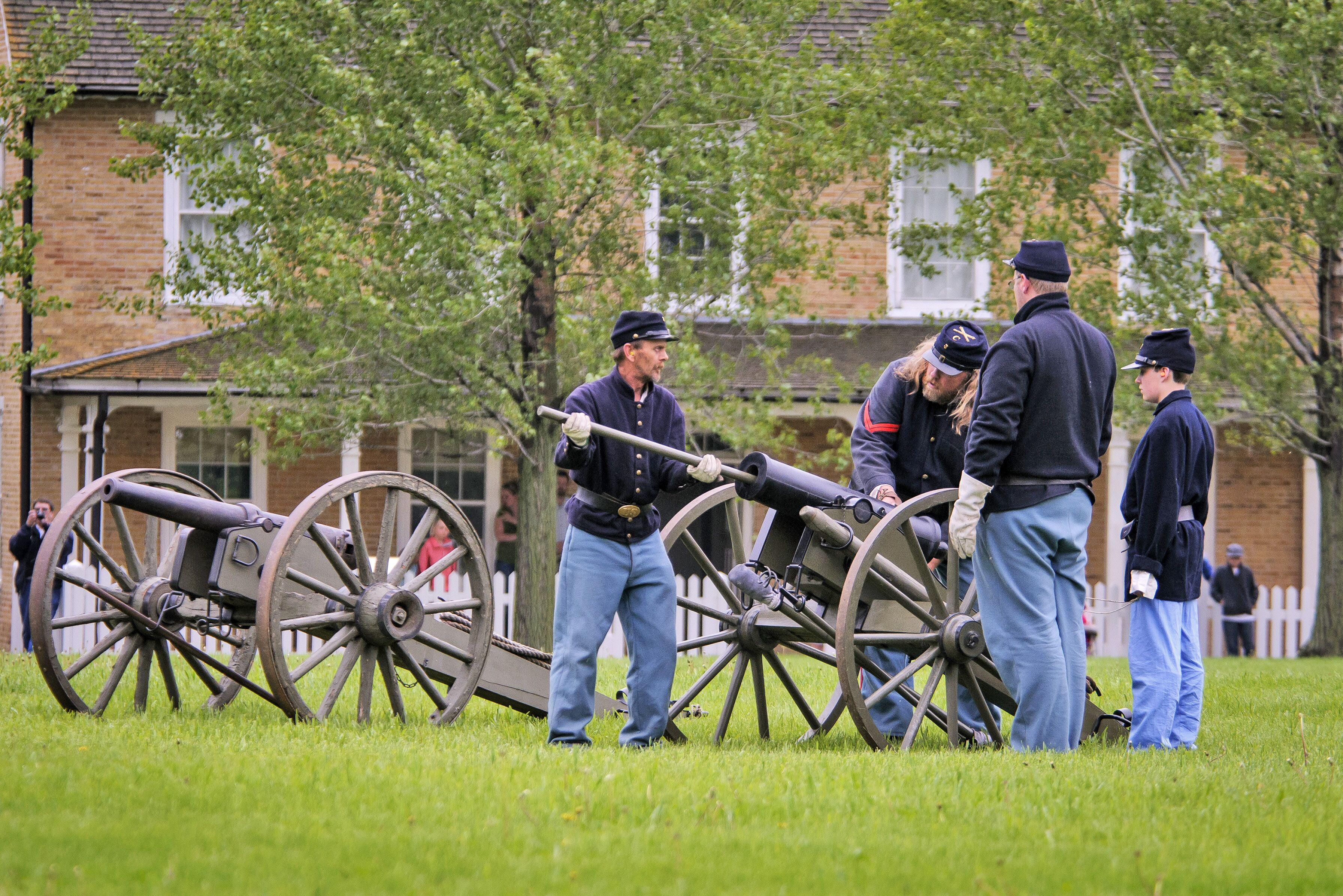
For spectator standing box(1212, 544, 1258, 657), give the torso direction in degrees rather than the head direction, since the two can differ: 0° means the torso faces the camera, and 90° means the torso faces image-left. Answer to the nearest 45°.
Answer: approximately 0°

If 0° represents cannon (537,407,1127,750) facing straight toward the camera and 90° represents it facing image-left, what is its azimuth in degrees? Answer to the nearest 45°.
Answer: approximately 45°

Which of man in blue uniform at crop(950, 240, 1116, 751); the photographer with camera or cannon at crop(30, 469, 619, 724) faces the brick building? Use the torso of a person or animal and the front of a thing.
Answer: the man in blue uniform

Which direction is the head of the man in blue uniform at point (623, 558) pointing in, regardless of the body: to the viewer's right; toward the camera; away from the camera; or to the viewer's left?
to the viewer's right

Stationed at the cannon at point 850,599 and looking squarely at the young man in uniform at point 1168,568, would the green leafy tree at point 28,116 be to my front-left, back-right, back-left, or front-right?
back-left

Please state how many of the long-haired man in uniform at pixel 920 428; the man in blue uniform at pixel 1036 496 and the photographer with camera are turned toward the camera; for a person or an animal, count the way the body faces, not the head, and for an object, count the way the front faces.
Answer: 2

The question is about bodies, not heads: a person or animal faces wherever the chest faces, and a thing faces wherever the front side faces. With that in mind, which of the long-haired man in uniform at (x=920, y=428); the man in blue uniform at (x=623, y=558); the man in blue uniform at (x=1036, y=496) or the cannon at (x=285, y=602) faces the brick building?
the man in blue uniform at (x=1036, y=496)

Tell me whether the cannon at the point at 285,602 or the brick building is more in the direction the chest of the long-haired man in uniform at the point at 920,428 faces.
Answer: the cannon

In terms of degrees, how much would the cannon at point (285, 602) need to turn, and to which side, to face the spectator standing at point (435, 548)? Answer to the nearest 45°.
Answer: approximately 135° to its right
